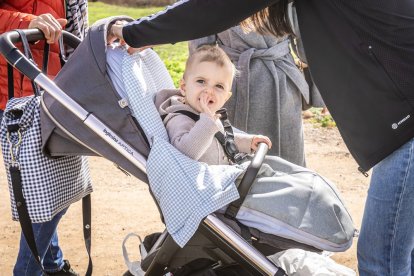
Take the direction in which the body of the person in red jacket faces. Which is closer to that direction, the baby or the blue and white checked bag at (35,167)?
the baby

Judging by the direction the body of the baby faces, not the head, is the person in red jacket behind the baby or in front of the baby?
behind

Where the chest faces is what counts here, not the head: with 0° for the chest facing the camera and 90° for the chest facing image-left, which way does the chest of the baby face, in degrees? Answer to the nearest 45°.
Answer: approximately 315°

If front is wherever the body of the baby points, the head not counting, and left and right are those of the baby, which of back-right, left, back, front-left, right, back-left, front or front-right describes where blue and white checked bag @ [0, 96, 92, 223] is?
back-right

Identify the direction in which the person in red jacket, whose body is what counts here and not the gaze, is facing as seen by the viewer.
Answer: to the viewer's right
